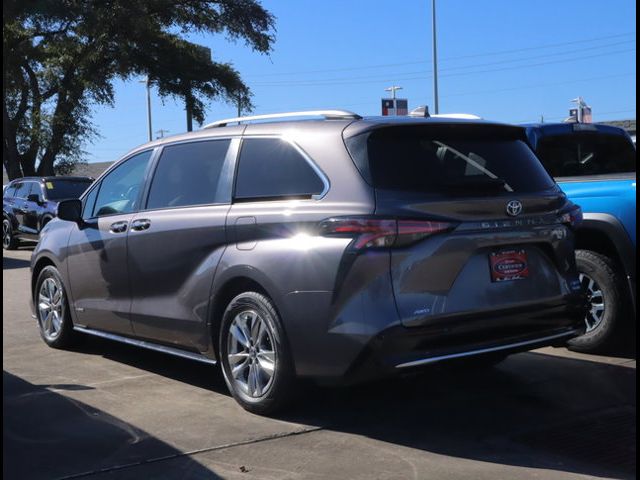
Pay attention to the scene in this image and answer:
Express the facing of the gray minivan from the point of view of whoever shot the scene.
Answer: facing away from the viewer and to the left of the viewer

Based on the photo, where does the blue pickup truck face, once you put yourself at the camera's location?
facing away from the viewer and to the left of the viewer

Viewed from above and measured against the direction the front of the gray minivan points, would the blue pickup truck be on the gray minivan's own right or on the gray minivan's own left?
on the gray minivan's own right

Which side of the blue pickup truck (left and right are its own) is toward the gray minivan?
left

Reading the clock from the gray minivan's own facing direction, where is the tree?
The tree is roughly at 1 o'clock from the gray minivan.

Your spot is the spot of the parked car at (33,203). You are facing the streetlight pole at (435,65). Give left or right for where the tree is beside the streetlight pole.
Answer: left

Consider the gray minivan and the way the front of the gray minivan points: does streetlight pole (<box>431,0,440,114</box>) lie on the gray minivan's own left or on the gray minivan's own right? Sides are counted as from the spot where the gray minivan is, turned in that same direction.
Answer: on the gray minivan's own right

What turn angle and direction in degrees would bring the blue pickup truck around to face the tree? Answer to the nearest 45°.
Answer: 0° — it already faces it
